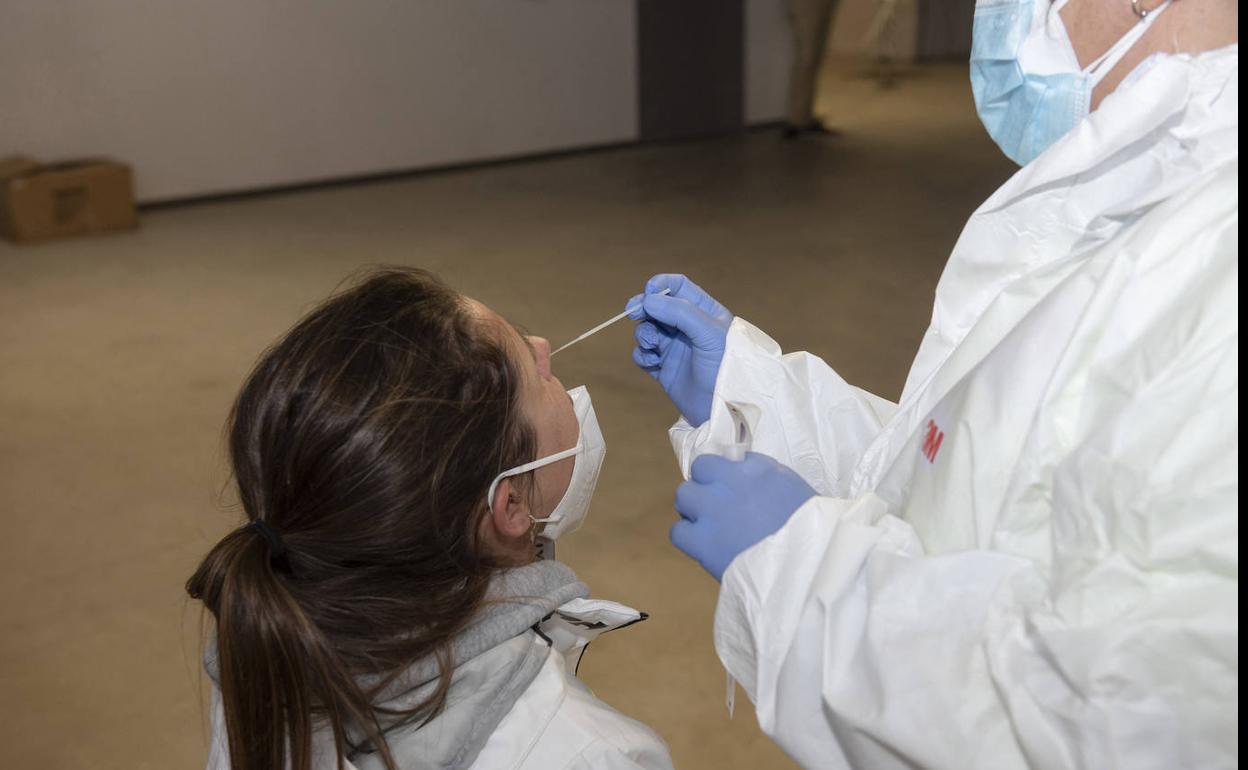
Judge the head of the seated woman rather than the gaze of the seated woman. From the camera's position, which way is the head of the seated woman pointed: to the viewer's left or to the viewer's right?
to the viewer's right

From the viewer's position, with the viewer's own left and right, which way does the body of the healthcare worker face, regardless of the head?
facing to the left of the viewer

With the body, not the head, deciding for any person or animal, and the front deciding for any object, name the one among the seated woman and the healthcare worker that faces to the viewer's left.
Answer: the healthcare worker

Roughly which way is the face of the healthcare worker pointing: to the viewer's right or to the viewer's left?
to the viewer's left

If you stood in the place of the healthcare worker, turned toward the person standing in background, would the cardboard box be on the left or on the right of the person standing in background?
left

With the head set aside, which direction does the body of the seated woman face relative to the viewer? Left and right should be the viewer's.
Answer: facing away from the viewer and to the right of the viewer
